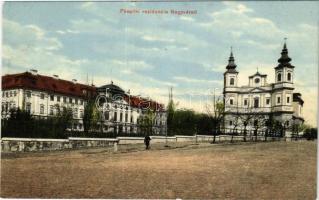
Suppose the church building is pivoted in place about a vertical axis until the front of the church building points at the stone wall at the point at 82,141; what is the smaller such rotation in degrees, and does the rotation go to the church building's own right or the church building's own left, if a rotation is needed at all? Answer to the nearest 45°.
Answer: approximately 45° to the church building's own right

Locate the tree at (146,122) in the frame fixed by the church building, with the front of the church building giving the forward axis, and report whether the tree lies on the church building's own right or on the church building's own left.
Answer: on the church building's own right

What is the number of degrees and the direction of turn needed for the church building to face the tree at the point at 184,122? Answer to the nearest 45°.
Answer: approximately 90° to its right

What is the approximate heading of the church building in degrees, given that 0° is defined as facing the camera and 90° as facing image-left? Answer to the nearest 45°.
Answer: approximately 45°

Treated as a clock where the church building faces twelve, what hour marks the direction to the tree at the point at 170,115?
The tree is roughly at 2 o'clock from the church building.

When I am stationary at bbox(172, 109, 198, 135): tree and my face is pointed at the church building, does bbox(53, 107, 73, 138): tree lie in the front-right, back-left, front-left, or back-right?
back-right

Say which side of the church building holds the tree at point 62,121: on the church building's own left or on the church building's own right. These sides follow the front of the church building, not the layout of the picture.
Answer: on the church building's own right

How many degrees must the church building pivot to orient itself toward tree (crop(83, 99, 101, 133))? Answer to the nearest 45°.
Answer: approximately 45° to its right
